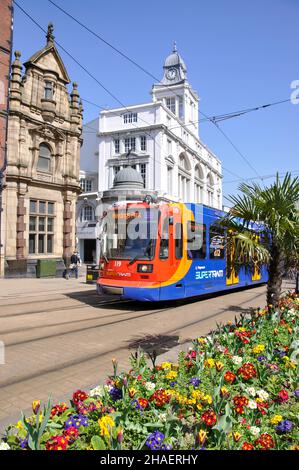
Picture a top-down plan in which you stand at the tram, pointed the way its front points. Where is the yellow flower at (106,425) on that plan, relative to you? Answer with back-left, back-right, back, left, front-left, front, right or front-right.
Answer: front-left

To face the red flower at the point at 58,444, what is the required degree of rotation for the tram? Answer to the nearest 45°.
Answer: approximately 45° to its left

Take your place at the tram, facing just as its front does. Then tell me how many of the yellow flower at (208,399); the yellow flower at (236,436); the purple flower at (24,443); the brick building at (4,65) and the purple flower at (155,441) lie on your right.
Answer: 1

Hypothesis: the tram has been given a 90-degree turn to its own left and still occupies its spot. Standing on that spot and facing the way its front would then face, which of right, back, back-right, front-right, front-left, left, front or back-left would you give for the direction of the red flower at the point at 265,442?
front-right

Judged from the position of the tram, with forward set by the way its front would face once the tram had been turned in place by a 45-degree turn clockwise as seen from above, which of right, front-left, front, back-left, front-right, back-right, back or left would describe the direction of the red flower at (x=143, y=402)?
left

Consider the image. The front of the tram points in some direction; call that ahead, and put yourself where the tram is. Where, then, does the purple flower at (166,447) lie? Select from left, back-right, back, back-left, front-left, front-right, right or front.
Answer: front-left

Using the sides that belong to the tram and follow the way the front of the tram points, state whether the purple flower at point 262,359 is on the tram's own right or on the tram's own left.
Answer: on the tram's own left

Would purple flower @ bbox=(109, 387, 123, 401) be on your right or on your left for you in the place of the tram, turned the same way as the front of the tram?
on your left

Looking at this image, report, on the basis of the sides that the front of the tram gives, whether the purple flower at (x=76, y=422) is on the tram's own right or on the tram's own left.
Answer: on the tram's own left

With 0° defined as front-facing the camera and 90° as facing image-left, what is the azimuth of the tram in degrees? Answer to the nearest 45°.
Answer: approximately 45°

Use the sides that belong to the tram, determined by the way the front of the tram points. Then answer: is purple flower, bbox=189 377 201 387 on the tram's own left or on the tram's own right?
on the tram's own left

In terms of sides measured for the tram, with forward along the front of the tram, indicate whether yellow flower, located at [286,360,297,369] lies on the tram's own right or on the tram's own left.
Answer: on the tram's own left
